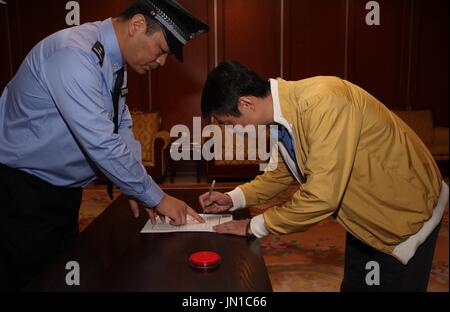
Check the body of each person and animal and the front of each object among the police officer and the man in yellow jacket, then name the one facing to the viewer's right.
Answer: the police officer

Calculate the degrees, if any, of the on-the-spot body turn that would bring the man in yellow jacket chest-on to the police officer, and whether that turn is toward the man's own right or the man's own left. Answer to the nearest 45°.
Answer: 0° — they already face them

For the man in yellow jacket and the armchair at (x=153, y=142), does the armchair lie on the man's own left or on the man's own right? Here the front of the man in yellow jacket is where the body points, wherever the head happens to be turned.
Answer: on the man's own right

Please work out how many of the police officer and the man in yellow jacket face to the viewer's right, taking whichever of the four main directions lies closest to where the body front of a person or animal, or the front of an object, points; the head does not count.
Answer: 1

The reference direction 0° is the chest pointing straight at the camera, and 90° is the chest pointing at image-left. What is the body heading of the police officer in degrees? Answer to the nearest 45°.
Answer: approximately 270°

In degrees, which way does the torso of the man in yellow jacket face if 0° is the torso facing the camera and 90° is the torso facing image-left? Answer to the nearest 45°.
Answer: approximately 90°
